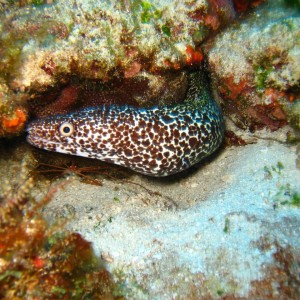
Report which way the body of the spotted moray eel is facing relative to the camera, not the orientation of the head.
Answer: to the viewer's left
